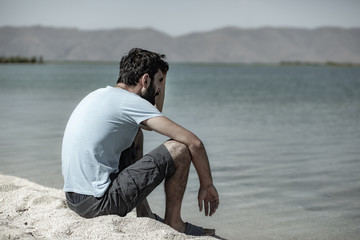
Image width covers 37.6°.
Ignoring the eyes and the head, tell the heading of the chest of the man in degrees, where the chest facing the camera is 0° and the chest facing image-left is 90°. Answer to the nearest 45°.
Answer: approximately 270°
